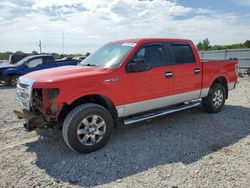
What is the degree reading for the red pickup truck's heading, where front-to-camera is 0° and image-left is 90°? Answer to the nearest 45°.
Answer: approximately 45°
